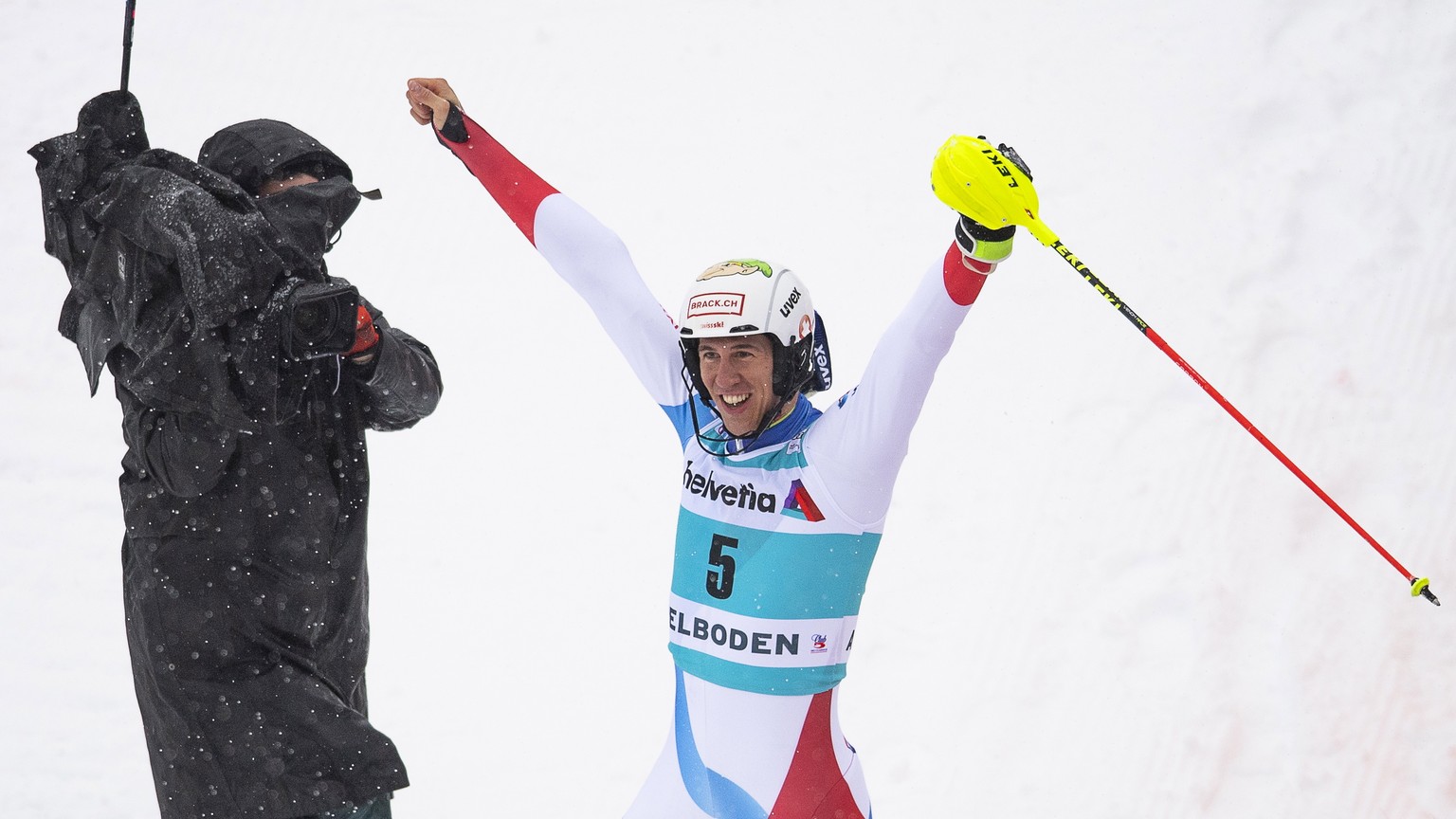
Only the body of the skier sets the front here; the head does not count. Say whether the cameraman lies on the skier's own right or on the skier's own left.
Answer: on the skier's own right

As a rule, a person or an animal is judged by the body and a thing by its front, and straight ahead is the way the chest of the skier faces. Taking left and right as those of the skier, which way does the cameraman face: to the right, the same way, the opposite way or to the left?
to the left

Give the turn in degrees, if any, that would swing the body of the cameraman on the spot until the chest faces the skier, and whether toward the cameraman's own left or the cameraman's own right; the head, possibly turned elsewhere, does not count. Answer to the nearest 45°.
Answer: approximately 45° to the cameraman's own left

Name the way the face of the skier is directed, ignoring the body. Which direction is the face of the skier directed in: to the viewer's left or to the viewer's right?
to the viewer's left

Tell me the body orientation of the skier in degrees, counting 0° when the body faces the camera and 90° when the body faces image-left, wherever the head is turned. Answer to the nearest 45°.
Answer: approximately 45°
